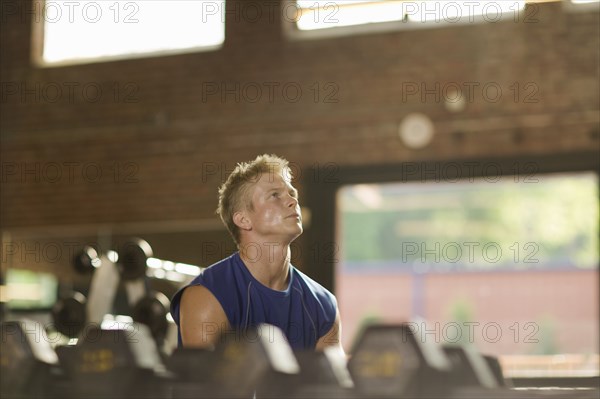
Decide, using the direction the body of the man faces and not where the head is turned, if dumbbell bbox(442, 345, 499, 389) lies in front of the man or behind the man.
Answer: in front

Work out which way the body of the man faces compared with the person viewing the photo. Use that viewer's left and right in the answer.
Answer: facing the viewer and to the right of the viewer

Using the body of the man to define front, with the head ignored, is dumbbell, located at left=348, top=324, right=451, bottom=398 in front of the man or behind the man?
in front

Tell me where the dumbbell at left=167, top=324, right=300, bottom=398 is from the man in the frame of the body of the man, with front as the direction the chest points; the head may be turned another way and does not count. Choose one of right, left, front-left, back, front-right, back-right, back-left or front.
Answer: front-right

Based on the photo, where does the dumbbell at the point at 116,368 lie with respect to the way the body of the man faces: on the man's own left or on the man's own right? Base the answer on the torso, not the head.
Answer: on the man's own right

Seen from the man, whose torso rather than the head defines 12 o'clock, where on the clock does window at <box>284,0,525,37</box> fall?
The window is roughly at 8 o'clock from the man.
